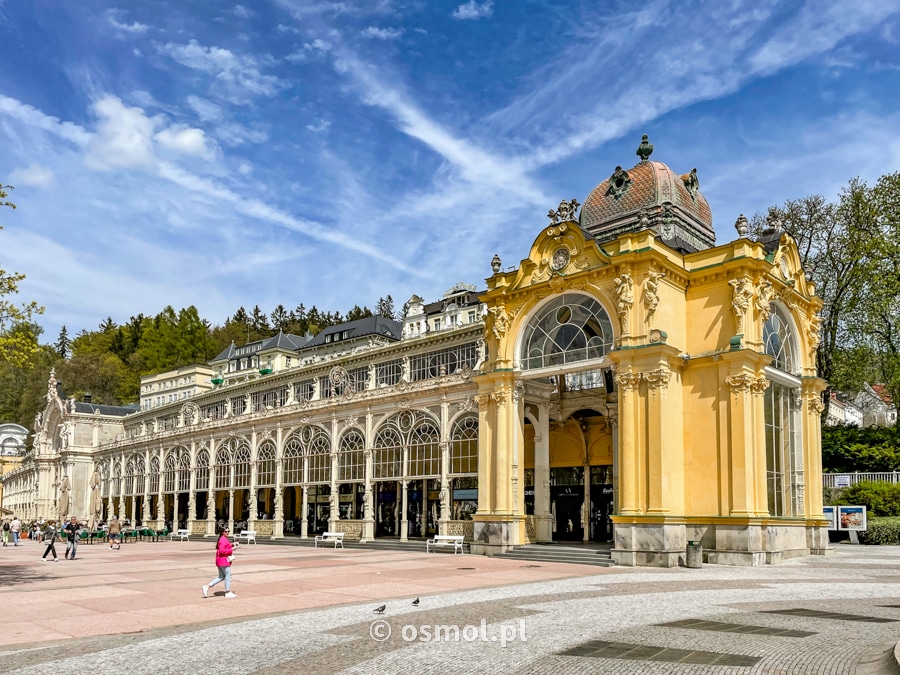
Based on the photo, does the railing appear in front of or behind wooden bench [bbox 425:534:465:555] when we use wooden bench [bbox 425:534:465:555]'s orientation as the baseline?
behind

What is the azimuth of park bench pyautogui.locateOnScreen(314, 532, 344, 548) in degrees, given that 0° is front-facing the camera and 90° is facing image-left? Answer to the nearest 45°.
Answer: approximately 45°

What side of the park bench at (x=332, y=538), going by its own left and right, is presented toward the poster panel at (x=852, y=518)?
left

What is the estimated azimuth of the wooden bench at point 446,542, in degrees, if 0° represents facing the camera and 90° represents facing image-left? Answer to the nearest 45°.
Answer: approximately 45°

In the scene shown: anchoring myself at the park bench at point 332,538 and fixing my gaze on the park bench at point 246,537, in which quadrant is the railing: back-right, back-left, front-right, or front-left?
back-right

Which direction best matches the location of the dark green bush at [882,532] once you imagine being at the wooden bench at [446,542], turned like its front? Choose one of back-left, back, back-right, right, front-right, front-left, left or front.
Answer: back-left

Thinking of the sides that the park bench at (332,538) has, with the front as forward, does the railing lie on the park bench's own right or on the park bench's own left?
on the park bench's own left

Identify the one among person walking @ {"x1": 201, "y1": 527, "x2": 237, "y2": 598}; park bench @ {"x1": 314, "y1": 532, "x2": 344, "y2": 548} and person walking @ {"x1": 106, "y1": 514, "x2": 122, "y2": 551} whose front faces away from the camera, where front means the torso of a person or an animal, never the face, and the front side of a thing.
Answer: person walking @ {"x1": 106, "y1": 514, "x2": 122, "y2": 551}

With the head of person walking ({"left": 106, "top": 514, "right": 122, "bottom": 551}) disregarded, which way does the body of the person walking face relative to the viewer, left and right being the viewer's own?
facing away from the viewer
